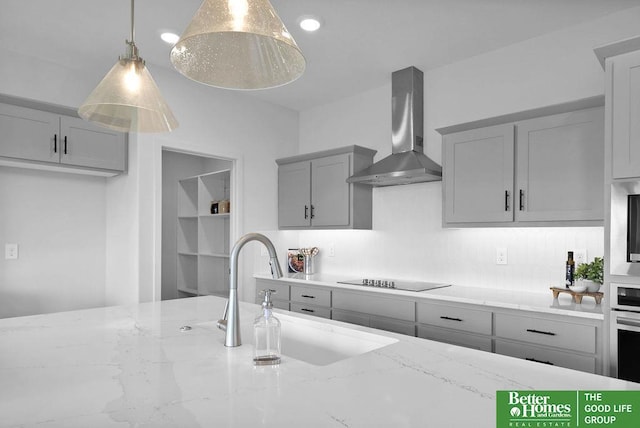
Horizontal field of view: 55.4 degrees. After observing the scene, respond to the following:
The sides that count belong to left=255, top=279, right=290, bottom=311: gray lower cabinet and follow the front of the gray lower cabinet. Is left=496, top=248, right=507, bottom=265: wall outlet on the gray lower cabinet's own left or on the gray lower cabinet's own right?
on the gray lower cabinet's own left

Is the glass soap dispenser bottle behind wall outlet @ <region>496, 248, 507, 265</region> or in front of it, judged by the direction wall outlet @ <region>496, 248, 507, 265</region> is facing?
in front

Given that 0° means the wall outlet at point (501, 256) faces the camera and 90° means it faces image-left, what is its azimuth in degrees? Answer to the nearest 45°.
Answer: approximately 0°

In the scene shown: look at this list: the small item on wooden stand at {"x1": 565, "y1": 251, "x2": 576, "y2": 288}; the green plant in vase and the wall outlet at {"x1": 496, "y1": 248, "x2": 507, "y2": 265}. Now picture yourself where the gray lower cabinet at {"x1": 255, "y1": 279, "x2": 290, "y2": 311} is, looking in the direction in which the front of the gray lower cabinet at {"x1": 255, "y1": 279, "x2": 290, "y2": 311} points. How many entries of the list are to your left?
3

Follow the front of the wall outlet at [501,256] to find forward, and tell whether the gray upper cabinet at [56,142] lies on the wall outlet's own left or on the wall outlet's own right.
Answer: on the wall outlet's own right

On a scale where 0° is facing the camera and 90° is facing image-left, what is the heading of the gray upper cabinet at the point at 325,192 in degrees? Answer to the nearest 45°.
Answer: approximately 45°

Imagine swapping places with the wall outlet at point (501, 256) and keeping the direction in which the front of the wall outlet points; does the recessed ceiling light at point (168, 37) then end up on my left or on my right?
on my right

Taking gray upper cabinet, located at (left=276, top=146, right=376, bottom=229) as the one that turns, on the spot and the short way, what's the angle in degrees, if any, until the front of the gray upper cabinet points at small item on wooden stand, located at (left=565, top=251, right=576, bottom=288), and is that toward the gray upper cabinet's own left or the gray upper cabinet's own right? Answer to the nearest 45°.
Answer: approximately 90° to the gray upper cabinet's own left
